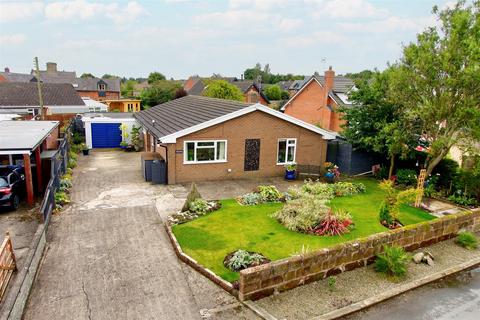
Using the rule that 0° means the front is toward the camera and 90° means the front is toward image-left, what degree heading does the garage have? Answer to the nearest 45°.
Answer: approximately 0°

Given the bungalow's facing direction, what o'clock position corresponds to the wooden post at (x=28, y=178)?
The wooden post is roughly at 2 o'clock from the bungalow.

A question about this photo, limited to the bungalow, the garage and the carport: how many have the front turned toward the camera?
3

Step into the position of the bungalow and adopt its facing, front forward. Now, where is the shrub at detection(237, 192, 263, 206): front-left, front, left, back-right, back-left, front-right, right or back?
front

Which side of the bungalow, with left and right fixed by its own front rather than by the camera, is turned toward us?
front

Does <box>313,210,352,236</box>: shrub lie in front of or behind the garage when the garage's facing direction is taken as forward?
in front

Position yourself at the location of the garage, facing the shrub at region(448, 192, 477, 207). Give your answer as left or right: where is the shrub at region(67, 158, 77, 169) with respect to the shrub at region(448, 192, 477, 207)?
right

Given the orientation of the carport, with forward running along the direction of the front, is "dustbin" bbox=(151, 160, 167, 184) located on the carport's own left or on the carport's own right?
on the carport's own left

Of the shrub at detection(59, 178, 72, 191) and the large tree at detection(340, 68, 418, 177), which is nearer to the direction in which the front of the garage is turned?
the shrub

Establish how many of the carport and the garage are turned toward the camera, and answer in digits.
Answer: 2

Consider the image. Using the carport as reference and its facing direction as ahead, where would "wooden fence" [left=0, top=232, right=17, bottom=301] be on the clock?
The wooden fence is roughly at 12 o'clock from the carport.

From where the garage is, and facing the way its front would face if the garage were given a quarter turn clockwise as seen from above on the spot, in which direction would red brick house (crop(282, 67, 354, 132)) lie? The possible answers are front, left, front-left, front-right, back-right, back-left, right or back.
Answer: back
